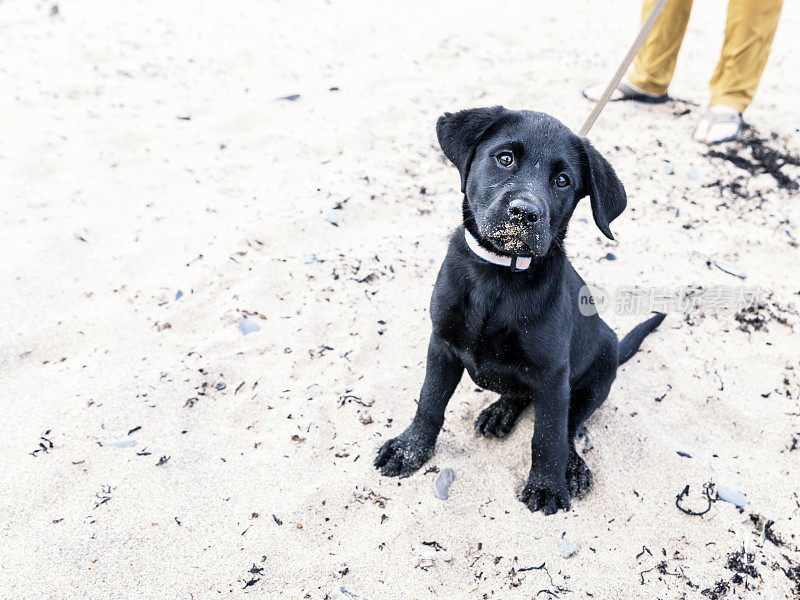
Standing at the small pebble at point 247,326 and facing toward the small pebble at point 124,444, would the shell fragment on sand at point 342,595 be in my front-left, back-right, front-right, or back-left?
front-left

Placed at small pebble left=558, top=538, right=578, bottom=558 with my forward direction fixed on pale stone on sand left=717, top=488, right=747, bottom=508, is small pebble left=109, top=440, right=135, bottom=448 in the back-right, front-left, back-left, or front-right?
back-left

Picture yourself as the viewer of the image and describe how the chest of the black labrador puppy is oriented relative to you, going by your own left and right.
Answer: facing the viewer and to the left of the viewer

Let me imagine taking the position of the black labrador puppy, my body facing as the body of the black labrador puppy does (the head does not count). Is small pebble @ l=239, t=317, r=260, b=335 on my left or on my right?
on my right

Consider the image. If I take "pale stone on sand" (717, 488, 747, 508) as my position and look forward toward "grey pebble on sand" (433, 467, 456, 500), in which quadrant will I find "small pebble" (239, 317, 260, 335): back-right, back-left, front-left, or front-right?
front-right

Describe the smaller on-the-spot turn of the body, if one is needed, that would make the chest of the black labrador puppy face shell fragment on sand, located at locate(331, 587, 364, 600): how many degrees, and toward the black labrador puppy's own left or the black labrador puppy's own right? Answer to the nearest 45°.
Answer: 0° — it already faces it

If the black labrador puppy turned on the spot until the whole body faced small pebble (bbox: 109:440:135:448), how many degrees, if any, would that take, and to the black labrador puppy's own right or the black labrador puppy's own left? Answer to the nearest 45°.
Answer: approximately 45° to the black labrador puppy's own right

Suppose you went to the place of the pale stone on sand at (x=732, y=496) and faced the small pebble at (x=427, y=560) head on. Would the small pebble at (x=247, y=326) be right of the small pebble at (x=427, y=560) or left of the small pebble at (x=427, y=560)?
right

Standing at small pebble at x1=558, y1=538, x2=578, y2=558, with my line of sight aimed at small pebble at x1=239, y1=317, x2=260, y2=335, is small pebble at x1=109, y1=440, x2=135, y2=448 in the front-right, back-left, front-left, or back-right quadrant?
front-left
